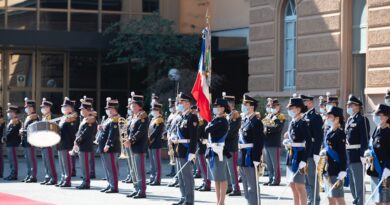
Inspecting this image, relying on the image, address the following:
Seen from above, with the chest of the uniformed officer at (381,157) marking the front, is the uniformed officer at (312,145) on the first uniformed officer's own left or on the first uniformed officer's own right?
on the first uniformed officer's own right

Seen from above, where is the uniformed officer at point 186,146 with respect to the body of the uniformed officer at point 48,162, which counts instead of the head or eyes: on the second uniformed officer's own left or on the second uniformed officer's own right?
on the second uniformed officer's own left

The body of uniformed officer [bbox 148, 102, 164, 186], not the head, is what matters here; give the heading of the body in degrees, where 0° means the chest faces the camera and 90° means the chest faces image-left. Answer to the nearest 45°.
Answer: approximately 45°

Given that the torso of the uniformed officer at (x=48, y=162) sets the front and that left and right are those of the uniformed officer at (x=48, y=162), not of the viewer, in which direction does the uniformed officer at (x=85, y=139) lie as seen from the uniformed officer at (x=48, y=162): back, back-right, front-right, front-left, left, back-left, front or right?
left

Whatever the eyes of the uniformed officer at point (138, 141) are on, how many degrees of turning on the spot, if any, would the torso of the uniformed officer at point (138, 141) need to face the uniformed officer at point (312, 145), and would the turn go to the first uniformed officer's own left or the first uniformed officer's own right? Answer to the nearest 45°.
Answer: approximately 135° to the first uniformed officer's own left

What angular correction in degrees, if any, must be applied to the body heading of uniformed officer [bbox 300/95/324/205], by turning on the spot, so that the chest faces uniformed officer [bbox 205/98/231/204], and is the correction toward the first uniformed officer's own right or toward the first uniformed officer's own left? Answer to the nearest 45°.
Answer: approximately 45° to the first uniformed officer's own right

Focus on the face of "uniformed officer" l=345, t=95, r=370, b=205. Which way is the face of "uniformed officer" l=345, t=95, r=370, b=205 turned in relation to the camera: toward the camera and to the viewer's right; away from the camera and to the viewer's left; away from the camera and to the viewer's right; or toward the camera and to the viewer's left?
toward the camera and to the viewer's left
